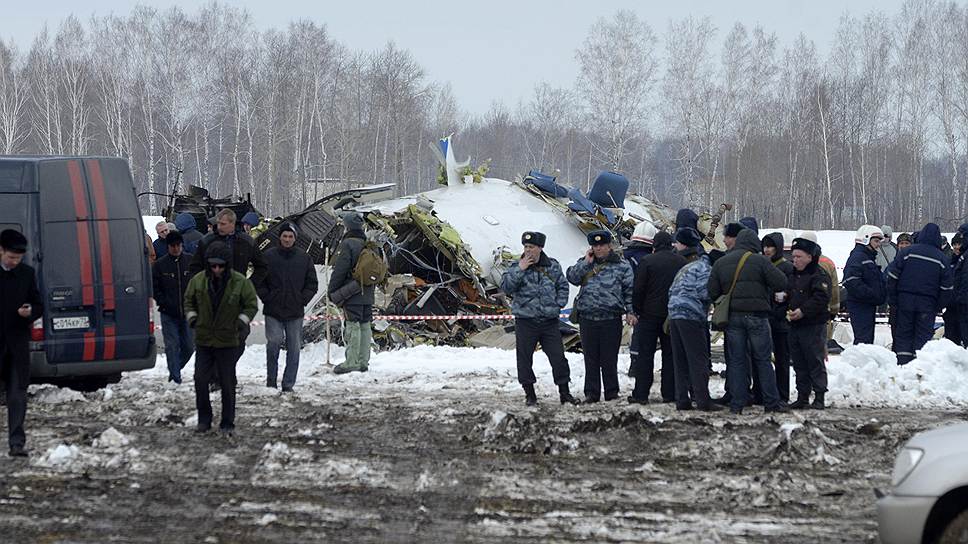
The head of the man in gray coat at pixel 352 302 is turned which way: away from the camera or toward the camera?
away from the camera

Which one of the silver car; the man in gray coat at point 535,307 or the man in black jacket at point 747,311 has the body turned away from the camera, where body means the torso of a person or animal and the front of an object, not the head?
the man in black jacket

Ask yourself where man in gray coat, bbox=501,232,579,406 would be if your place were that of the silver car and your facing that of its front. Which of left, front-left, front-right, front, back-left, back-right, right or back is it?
front-right

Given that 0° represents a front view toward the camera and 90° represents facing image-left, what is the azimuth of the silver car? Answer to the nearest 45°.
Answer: approximately 90°

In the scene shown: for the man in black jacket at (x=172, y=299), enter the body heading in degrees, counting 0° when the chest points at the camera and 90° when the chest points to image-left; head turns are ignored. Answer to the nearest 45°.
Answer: approximately 0°

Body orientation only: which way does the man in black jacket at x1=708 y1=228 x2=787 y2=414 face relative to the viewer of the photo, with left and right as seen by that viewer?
facing away from the viewer

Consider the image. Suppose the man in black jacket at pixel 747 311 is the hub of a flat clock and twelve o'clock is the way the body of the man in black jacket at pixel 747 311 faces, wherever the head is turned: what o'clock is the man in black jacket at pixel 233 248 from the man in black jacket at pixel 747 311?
the man in black jacket at pixel 233 248 is roughly at 9 o'clock from the man in black jacket at pixel 747 311.

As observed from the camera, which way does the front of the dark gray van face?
facing away from the viewer and to the left of the viewer
